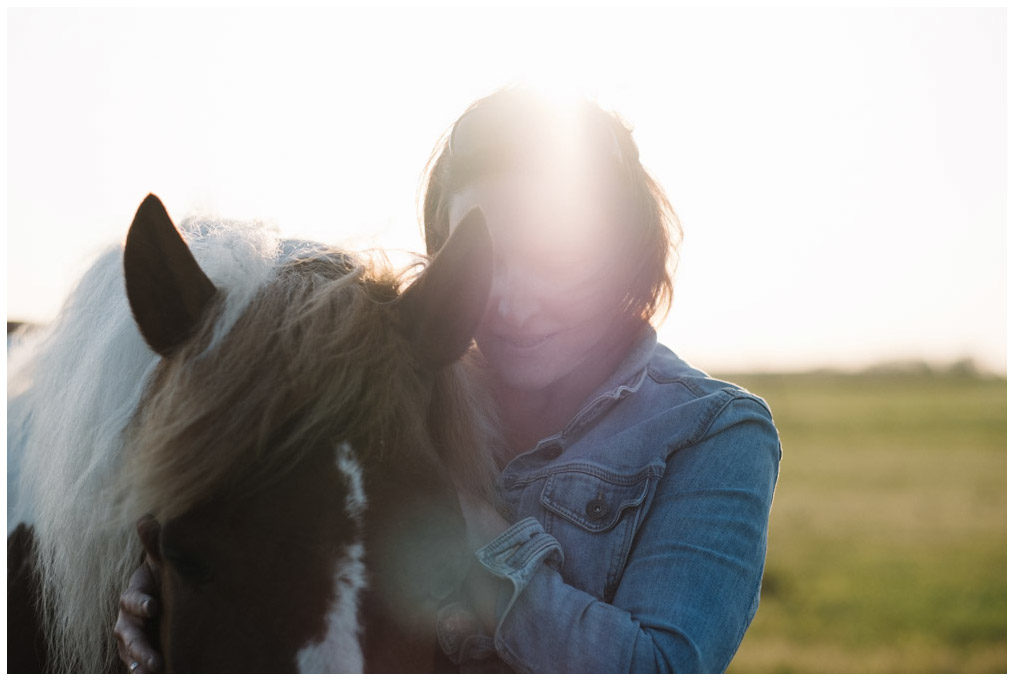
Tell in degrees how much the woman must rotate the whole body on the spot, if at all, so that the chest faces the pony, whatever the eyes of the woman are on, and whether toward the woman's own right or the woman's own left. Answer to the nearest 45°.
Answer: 0° — they already face it

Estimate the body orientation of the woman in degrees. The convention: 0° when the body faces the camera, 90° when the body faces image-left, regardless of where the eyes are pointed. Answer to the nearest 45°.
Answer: approximately 45°

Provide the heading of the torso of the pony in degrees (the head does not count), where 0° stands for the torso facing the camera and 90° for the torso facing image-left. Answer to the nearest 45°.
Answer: approximately 315°
